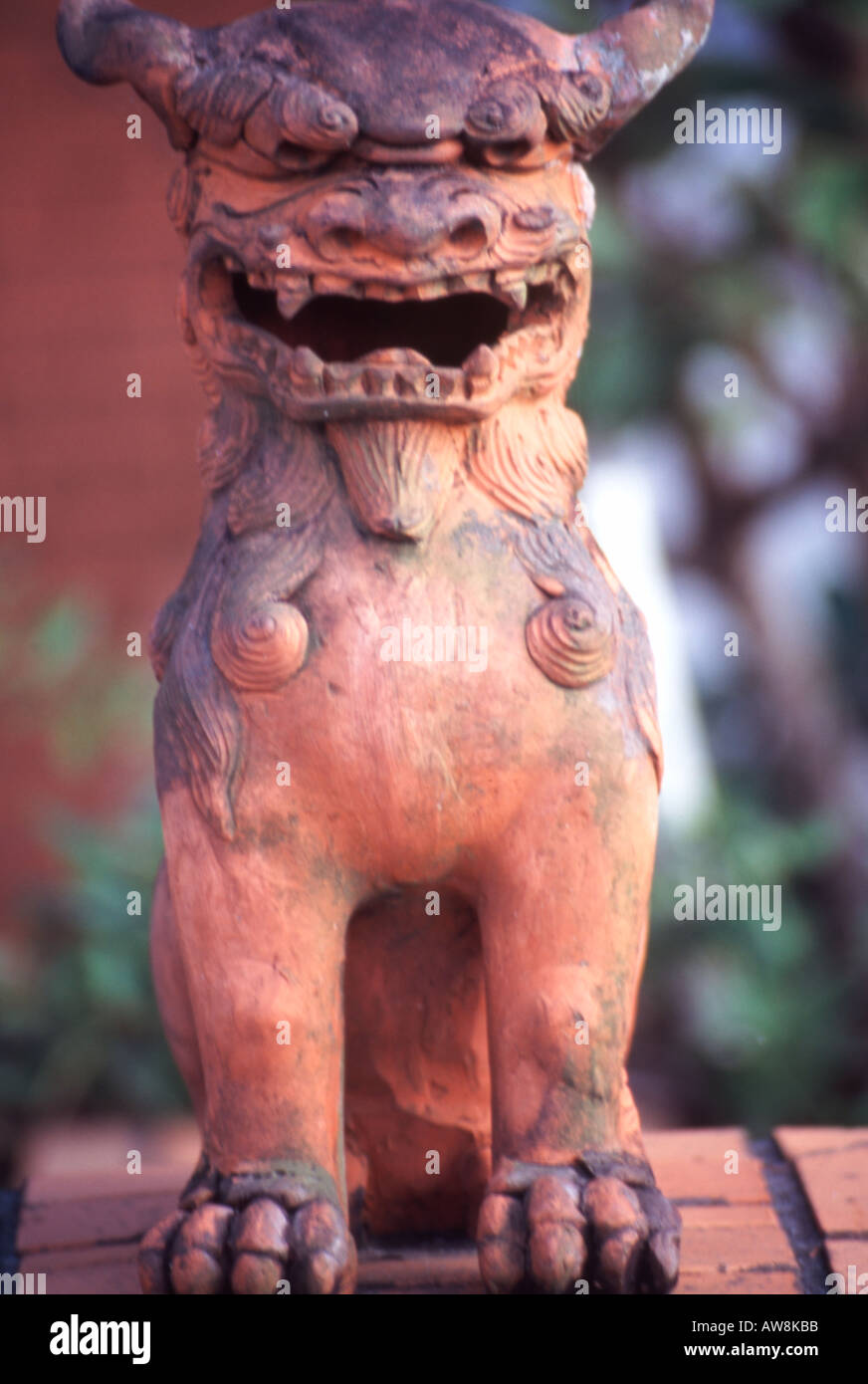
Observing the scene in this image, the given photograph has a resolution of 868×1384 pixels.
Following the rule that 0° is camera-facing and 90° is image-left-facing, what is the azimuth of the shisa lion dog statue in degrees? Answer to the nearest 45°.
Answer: approximately 0°
